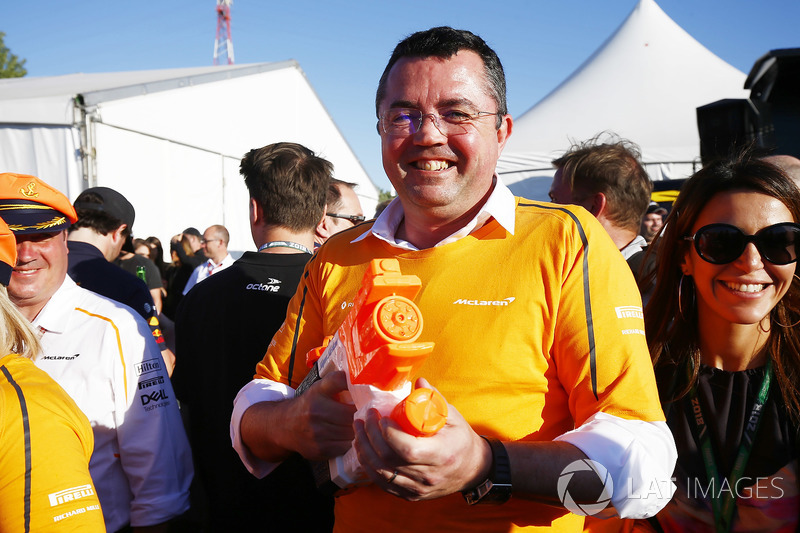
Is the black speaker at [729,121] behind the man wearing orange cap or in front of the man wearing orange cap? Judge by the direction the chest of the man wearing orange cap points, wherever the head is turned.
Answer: behind

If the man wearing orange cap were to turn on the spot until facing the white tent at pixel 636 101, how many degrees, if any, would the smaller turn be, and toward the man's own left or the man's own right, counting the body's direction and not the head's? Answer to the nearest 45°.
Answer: approximately 180°

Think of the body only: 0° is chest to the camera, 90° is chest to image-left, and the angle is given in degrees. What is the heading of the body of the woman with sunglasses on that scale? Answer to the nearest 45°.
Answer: approximately 0°

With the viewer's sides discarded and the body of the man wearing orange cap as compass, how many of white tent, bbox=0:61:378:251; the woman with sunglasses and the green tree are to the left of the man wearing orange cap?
1

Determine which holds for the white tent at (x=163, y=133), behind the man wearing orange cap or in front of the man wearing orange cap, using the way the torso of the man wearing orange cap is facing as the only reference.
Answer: behind

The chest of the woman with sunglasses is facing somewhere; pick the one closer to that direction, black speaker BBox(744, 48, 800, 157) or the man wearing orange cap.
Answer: the man wearing orange cap

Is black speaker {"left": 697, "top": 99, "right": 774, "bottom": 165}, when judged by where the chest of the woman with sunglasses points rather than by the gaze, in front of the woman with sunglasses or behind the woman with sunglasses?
behind

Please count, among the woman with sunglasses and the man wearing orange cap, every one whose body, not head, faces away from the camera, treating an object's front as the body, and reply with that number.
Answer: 0

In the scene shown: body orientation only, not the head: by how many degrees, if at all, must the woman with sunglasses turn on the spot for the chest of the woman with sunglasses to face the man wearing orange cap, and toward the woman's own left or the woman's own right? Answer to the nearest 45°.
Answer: approximately 90° to the woman's own right

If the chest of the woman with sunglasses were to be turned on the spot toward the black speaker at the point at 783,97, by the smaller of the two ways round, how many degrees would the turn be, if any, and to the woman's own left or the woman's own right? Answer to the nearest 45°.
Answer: approximately 180°

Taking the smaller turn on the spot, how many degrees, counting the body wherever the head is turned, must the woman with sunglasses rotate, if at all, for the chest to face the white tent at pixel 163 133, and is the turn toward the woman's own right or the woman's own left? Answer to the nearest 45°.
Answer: approximately 135° to the woman's own right

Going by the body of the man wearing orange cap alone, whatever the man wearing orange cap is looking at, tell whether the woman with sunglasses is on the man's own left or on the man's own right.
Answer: on the man's own left

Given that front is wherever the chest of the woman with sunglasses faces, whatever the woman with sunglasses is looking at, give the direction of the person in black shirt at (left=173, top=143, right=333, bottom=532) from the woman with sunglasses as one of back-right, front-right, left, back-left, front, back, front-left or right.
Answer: right

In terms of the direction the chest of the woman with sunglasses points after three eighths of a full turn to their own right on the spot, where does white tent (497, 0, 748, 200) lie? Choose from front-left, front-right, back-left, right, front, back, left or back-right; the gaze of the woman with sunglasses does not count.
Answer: front-right
